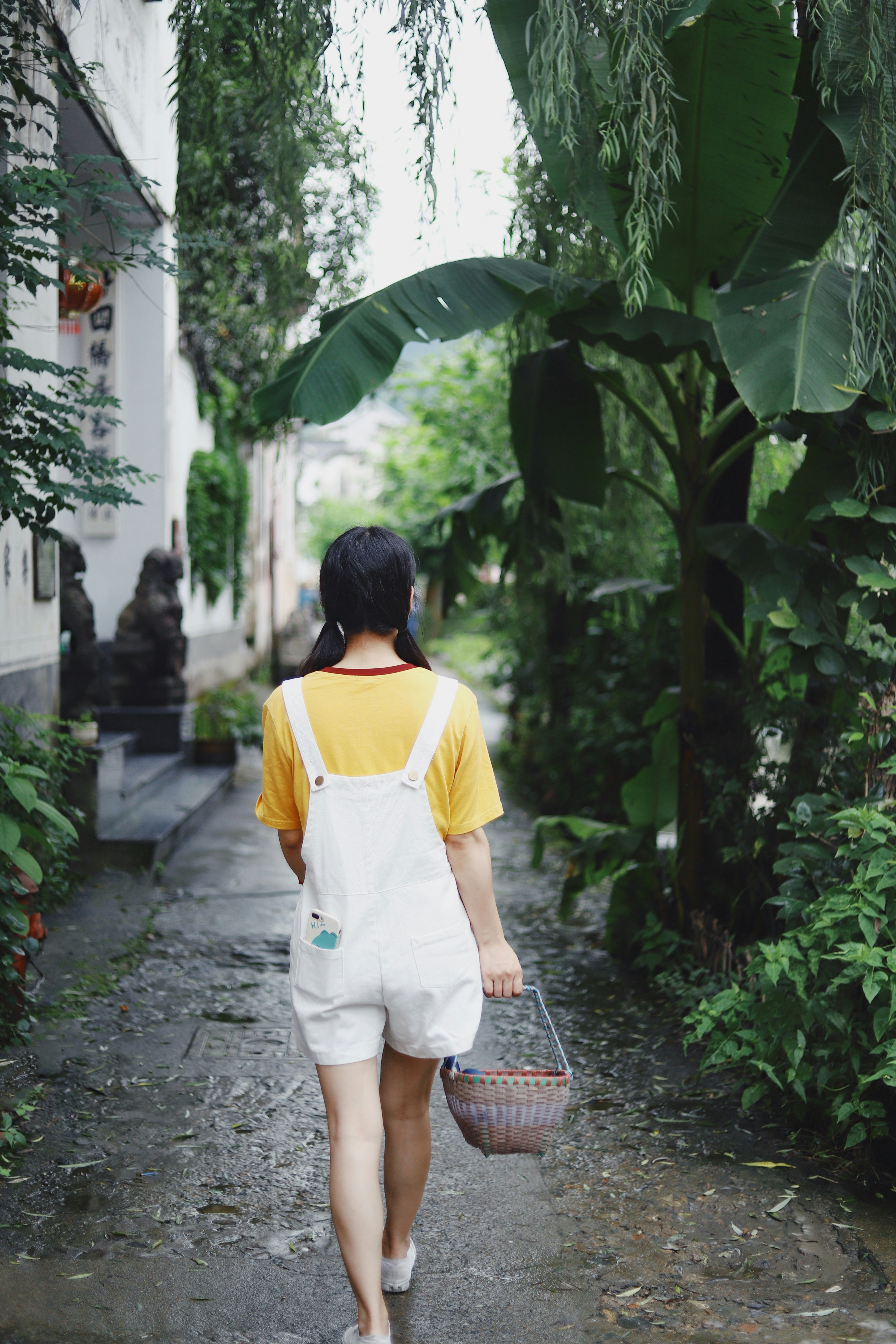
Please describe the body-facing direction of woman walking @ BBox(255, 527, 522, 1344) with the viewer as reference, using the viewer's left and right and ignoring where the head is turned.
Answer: facing away from the viewer

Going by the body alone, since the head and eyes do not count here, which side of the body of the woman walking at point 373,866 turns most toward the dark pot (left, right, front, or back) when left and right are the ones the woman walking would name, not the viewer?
front

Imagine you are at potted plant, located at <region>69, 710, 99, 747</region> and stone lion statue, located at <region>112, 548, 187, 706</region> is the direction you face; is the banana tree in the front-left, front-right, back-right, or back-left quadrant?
back-right

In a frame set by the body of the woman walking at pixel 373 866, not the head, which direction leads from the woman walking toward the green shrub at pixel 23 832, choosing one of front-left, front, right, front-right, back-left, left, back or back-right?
front-left

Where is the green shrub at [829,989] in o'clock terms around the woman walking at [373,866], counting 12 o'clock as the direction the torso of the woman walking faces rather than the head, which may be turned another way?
The green shrub is roughly at 2 o'clock from the woman walking.

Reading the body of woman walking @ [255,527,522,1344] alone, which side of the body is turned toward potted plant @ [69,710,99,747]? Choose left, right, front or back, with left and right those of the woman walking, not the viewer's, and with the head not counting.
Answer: front

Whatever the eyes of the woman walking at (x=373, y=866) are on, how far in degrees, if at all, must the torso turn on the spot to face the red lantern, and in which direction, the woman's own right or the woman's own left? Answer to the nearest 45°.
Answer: approximately 45° to the woman's own left

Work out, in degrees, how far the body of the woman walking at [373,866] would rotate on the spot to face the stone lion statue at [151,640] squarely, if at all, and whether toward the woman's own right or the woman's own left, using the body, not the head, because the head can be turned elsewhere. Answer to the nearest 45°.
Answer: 0° — they already face it

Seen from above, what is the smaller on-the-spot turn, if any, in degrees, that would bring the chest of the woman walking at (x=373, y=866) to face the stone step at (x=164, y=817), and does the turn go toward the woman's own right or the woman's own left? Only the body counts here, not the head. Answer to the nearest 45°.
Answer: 0° — they already face it
